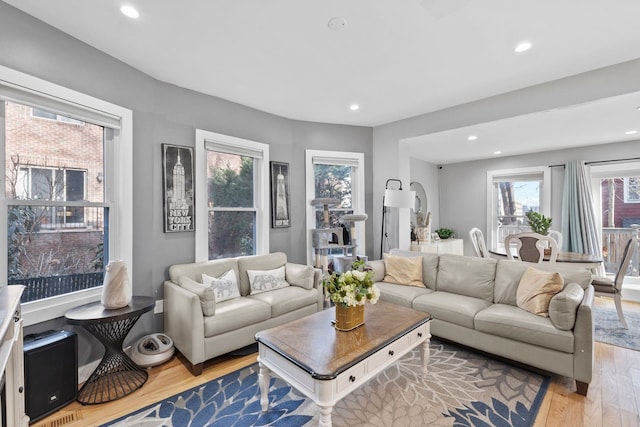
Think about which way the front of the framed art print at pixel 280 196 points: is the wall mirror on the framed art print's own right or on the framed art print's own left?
on the framed art print's own left

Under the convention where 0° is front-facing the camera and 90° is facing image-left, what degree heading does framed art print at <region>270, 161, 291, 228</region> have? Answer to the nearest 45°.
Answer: approximately 315°

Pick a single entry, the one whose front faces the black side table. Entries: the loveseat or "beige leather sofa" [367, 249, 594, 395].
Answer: the beige leather sofa

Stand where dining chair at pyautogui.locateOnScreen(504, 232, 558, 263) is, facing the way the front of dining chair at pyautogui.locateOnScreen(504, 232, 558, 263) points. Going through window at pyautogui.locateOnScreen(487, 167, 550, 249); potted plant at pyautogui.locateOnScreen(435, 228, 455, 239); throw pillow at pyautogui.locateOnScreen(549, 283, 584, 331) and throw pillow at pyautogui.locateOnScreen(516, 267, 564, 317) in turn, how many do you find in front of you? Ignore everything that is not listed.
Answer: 2

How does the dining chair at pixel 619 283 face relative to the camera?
to the viewer's left

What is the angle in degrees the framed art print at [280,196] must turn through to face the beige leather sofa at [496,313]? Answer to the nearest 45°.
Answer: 0° — it already faces it

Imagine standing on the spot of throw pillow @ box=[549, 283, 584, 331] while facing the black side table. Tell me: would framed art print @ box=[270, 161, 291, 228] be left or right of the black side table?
right

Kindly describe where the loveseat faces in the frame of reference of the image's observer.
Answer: facing the viewer and to the right of the viewer

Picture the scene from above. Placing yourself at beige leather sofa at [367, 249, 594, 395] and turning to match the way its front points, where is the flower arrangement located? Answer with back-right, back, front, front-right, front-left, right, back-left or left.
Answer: front

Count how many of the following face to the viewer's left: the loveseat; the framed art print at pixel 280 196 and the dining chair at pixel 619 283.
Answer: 1

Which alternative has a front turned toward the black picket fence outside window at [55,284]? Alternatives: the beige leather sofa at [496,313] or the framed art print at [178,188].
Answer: the beige leather sofa

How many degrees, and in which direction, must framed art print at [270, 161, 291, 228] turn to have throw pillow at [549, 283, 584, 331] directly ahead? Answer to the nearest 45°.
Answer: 0° — it already faces it

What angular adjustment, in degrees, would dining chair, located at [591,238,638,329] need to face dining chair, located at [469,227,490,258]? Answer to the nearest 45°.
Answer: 0° — it already faces it
